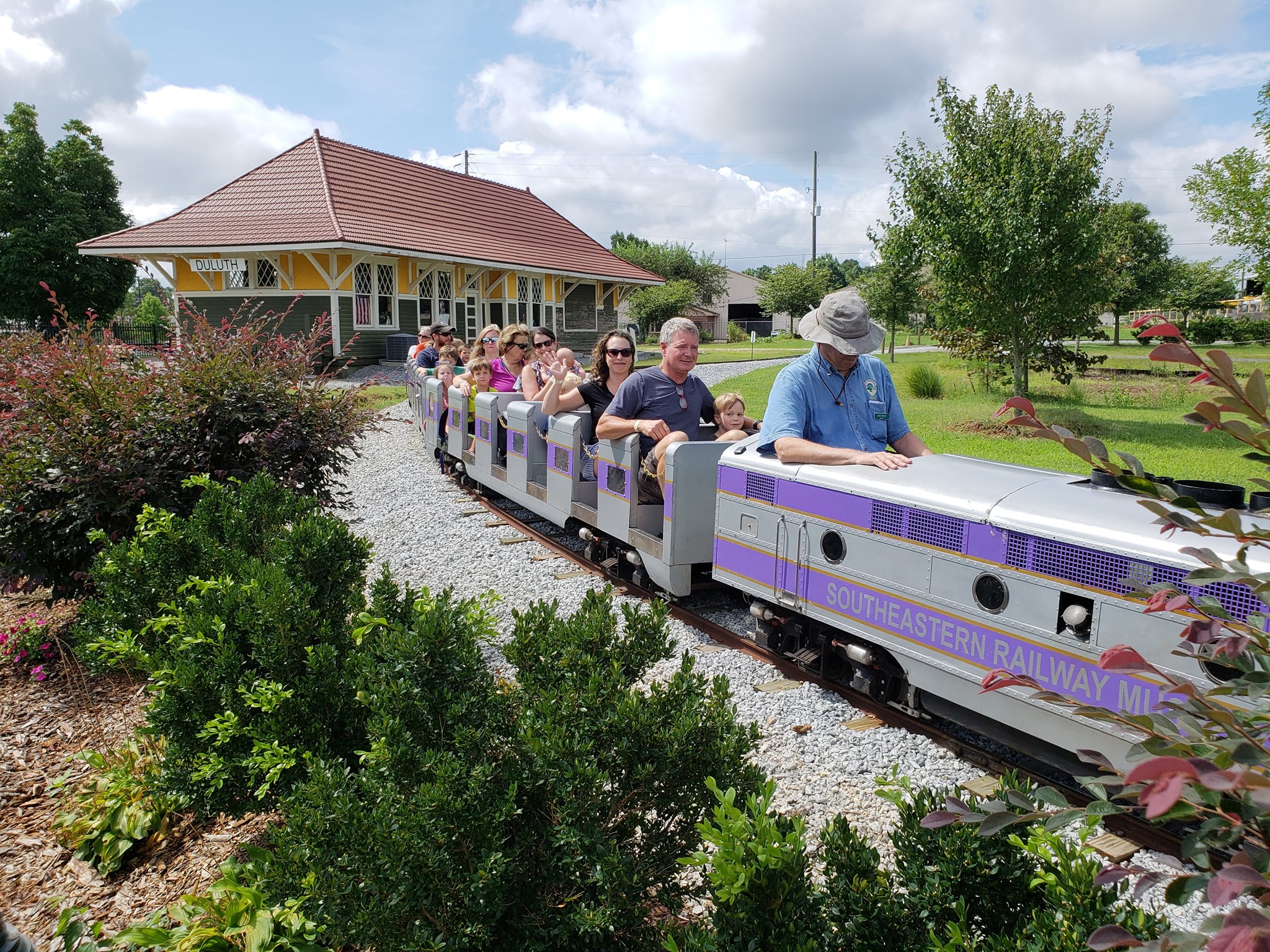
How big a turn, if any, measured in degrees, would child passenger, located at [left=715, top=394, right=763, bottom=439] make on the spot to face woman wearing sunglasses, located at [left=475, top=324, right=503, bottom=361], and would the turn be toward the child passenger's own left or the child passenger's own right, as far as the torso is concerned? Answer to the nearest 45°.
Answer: approximately 180°

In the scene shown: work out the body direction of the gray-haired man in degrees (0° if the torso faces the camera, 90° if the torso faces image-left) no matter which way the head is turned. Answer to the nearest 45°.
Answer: approximately 315°

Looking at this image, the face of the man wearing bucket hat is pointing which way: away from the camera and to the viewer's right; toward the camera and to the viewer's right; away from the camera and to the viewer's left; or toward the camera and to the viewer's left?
toward the camera and to the viewer's right

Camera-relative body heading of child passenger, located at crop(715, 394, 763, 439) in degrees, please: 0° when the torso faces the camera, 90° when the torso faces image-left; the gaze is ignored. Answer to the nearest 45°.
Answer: approximately 315°

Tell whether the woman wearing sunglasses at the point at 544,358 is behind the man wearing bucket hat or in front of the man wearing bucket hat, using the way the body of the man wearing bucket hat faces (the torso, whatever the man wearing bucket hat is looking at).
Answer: behind

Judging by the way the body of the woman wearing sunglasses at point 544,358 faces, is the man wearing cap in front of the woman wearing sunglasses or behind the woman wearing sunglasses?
behind

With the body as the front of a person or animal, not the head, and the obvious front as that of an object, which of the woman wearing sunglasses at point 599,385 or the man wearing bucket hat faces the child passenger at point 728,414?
the woman wearing sunglasses

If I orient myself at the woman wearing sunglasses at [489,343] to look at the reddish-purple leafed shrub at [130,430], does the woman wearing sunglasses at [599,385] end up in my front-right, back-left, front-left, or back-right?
front-left

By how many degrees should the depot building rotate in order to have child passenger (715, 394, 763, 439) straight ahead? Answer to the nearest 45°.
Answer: approximately 45° to its right

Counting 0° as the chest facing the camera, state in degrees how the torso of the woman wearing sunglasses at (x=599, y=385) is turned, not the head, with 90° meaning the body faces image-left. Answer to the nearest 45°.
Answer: approximately 315°

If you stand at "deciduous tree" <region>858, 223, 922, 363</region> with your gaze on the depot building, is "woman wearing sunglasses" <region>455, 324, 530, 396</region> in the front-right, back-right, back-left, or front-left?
front-left

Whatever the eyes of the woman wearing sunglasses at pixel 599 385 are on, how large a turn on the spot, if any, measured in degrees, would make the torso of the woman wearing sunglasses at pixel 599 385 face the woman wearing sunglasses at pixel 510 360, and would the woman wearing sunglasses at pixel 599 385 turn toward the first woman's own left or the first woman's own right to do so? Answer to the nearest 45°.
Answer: approximately 135° to the first woman's own left

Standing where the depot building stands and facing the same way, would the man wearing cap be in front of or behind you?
in front

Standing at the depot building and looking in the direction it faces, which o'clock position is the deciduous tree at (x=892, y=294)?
The deciduous tree is roughly at 10 o'clock from the depot building.

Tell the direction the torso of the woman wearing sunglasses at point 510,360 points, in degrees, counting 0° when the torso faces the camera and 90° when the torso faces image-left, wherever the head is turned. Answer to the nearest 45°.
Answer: approximately 315°
